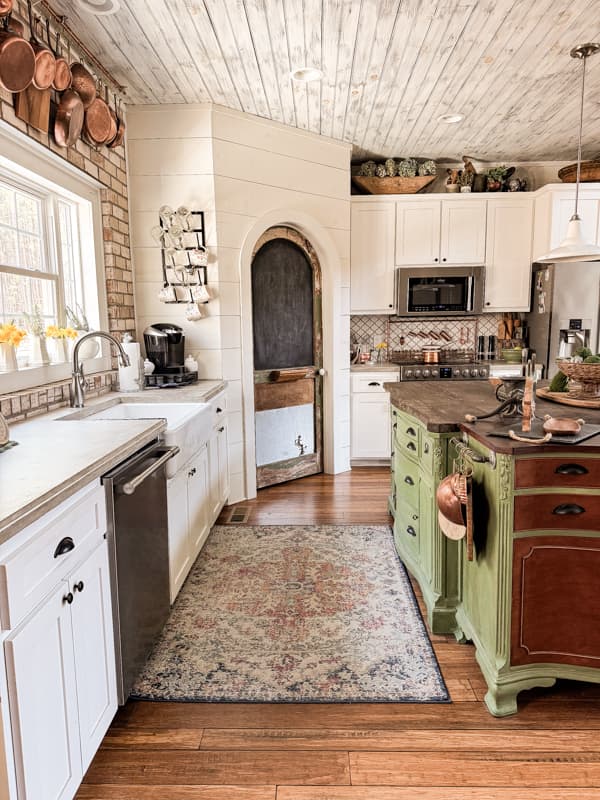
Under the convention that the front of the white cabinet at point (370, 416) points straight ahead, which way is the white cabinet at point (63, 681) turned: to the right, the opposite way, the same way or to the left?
to the left

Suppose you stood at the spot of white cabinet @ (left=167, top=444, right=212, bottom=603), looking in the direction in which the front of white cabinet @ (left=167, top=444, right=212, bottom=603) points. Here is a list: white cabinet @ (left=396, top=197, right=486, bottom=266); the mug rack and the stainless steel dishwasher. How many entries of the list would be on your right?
1

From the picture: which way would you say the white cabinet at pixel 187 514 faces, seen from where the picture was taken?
facing to the right of the viewer

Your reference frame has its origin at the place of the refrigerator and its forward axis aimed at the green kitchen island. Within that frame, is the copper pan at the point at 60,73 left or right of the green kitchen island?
right

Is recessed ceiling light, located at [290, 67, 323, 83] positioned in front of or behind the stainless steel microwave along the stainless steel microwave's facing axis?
in front

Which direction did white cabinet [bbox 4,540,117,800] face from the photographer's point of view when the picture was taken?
facing the viewer and to the right of the viewer

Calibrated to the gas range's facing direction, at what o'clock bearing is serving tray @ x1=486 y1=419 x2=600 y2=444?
The serving tray is roughly at 12 o'clock from the gas range.

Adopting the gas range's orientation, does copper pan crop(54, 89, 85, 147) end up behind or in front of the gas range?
in front

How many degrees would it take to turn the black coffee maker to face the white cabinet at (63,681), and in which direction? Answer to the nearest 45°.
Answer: approximately 45° to its right

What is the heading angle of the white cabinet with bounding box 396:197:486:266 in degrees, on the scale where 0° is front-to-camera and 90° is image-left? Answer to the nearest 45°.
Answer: approximately 0°
